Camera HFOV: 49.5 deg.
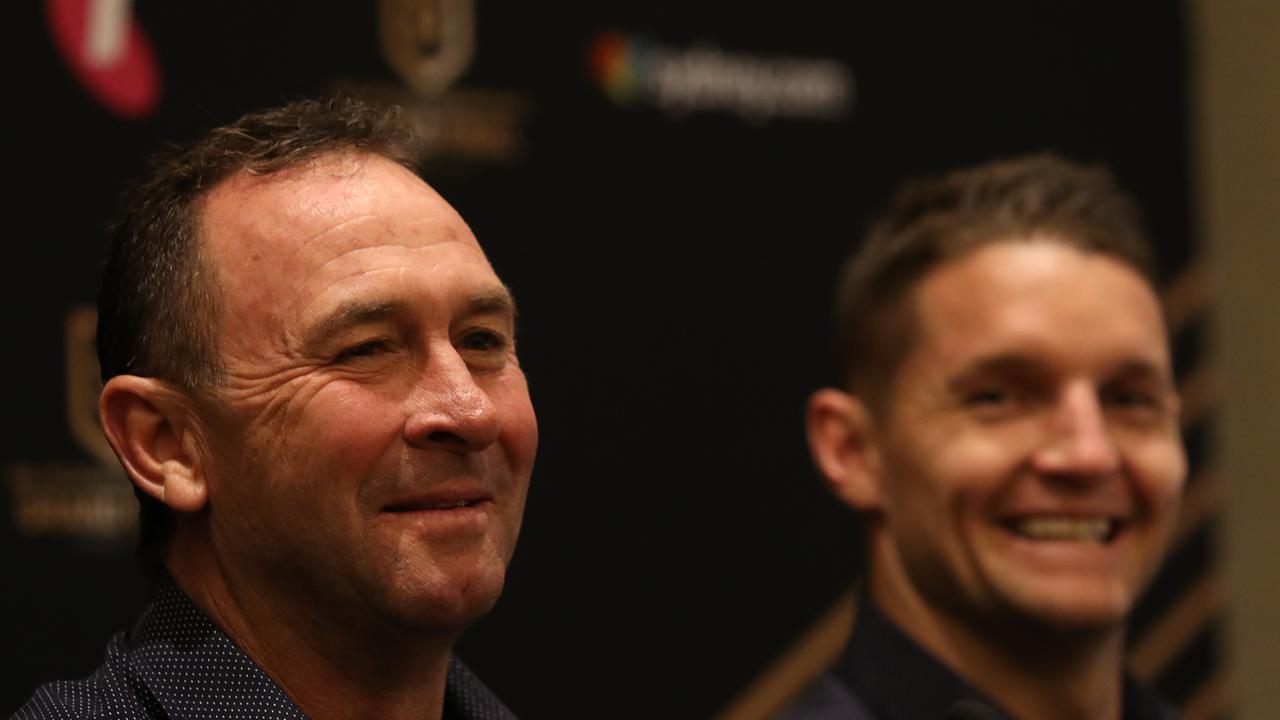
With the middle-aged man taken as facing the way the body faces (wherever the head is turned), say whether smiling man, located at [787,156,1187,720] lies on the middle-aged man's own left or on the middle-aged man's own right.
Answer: on the middle-aged man's own left

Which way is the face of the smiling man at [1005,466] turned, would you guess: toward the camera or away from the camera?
toward the camera

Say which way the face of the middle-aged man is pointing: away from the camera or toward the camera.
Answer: toward the camera

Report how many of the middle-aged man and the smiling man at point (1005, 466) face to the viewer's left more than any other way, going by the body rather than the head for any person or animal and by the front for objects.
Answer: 0

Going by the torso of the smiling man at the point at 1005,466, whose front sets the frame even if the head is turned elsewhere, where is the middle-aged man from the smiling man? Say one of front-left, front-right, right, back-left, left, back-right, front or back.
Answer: right

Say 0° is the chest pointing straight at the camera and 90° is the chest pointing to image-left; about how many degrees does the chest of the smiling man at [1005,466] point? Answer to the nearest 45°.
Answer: approximately 315°
